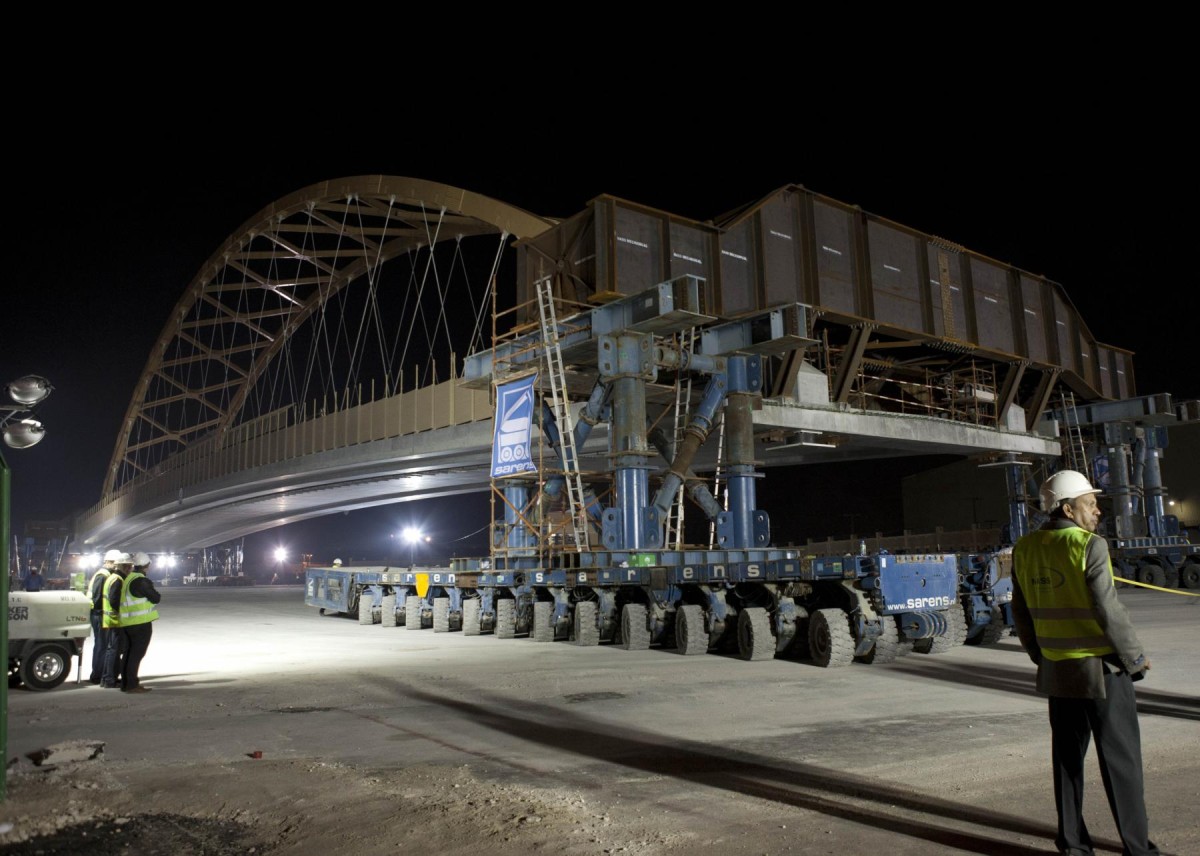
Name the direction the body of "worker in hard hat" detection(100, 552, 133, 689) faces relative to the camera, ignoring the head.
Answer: to the viewer's right

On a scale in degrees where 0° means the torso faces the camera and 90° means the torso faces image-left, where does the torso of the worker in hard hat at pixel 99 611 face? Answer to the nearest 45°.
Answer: approximately 270°

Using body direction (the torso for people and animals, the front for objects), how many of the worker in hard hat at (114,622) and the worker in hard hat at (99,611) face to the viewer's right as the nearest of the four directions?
2

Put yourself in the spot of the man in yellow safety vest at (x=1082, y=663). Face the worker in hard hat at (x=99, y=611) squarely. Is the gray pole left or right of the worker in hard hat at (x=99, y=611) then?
left
